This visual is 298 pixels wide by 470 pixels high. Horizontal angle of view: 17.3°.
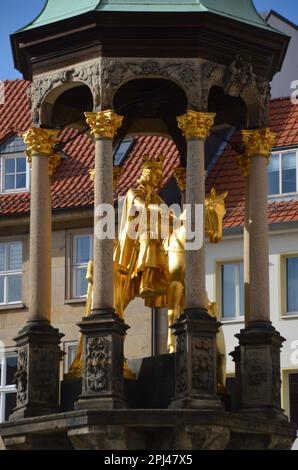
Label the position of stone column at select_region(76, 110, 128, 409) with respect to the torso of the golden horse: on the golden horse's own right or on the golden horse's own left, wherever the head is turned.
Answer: on the golden horse's own right

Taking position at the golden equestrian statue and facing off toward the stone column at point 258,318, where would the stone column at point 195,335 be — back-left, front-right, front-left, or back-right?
front-right

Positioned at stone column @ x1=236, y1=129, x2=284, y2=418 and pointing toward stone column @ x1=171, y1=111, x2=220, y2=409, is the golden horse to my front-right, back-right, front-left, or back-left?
front-right

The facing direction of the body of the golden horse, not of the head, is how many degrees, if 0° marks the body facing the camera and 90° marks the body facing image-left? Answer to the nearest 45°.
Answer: approximately 315°

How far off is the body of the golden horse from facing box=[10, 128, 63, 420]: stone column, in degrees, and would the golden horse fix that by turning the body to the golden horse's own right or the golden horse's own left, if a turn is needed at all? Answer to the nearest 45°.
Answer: approximately 135° to the golden horse's own right
